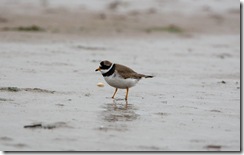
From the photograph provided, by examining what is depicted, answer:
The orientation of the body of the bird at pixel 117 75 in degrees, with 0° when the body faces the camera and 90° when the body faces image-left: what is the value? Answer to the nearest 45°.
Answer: approximately 90°
